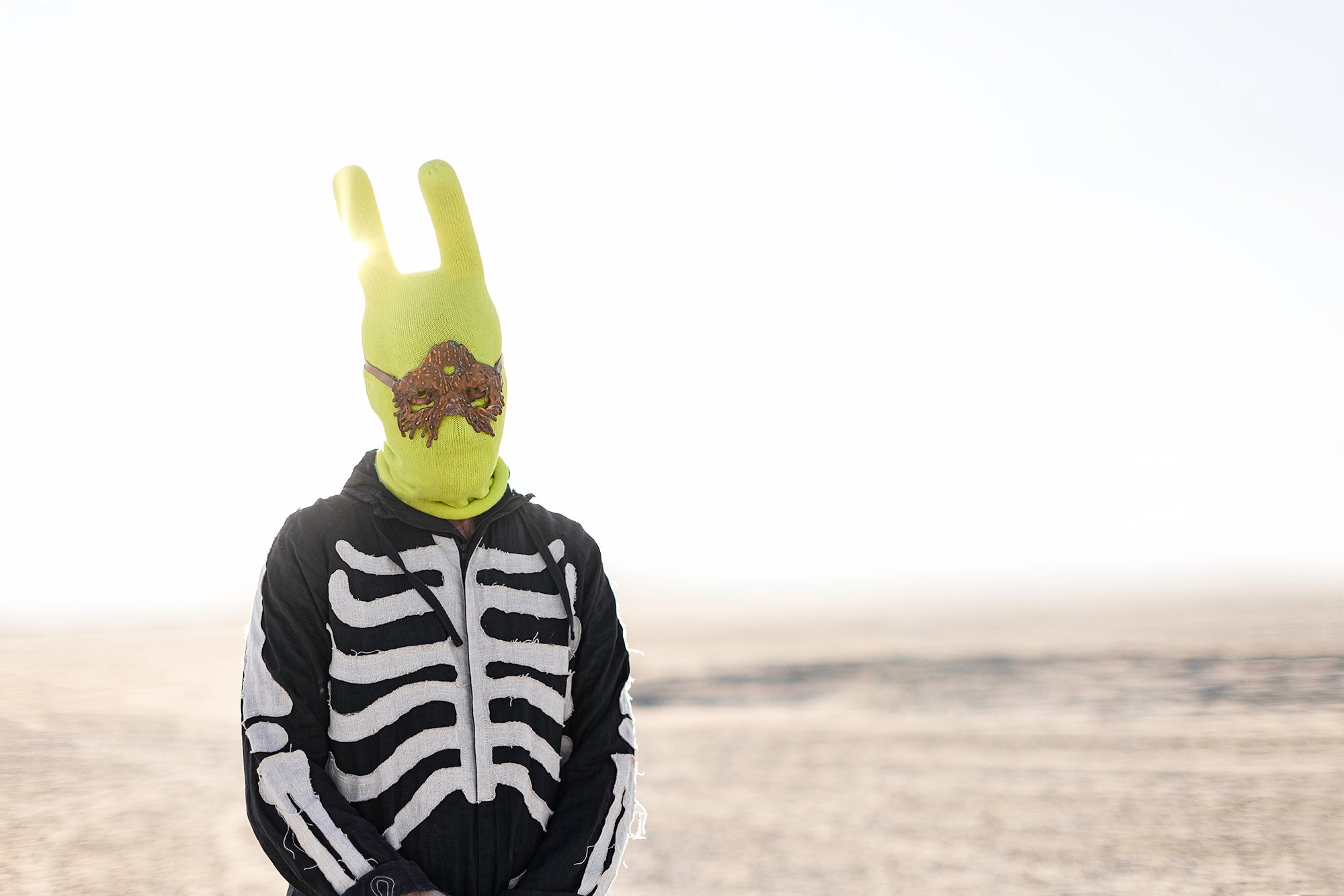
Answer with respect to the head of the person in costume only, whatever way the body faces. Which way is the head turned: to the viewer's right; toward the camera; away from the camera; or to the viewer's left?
toward the camera

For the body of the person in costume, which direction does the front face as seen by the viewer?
toward the camera
